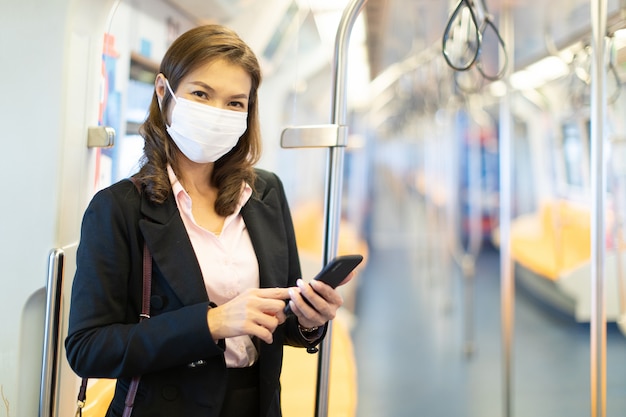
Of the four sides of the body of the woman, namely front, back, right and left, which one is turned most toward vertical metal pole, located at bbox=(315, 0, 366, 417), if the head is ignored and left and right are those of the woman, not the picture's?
left

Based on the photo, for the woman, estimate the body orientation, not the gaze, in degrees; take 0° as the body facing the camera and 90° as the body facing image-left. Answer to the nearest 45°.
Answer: approximately 315°

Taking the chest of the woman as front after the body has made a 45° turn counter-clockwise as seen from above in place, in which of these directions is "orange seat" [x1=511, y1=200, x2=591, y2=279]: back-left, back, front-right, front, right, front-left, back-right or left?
front-left

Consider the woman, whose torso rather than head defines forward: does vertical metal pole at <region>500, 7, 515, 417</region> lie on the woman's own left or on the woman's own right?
on the woman's own left
